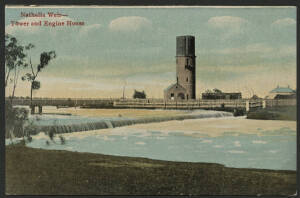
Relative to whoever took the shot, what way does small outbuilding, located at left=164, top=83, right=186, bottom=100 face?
facing the viewer

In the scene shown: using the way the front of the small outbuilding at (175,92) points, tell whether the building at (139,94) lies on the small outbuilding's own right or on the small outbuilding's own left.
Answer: on the small outbuilding's own right
